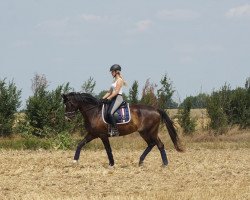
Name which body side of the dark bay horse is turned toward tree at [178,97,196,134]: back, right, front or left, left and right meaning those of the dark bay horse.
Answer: right

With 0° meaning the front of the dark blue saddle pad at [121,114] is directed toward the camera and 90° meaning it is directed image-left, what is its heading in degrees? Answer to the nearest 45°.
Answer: approximately 90°

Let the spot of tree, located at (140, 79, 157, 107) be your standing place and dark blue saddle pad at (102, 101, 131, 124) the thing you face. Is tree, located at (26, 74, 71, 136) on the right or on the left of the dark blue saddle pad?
right

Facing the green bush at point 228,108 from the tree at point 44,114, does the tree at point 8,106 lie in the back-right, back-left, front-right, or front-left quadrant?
back-left

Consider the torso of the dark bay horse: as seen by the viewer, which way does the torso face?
to the viewer's left

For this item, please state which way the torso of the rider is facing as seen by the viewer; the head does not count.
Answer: to the viewer's left

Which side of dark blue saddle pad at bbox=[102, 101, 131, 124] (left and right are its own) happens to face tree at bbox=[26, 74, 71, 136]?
right

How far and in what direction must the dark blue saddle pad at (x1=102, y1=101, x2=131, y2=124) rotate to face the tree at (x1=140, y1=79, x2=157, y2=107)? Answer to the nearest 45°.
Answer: approximately 90° to its right

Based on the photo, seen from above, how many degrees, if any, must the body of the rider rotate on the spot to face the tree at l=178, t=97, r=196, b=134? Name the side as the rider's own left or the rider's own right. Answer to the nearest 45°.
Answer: approximately 90° to the rider's own right

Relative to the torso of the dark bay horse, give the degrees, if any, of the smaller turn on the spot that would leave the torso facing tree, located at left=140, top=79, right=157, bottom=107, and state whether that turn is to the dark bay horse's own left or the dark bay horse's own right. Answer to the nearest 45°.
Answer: approximately 90° to the dark bay horse's own right

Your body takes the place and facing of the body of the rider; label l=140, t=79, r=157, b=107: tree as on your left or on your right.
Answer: on your right
